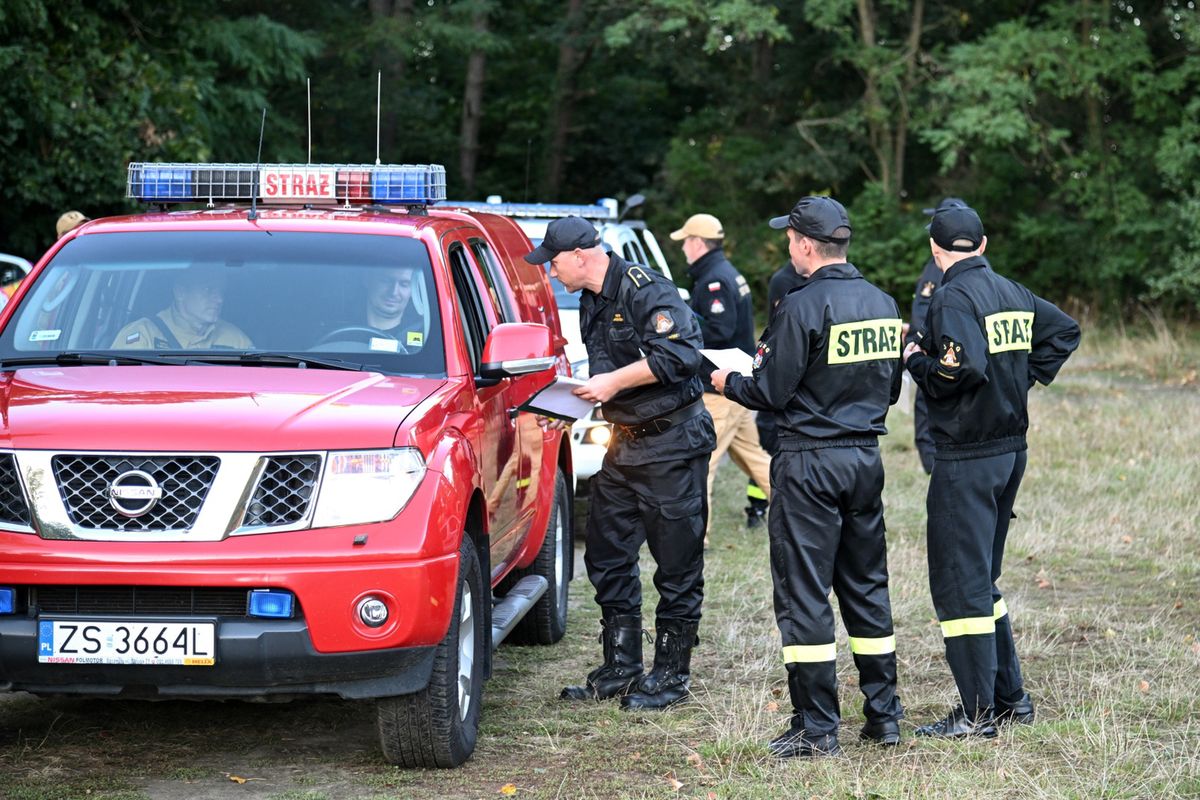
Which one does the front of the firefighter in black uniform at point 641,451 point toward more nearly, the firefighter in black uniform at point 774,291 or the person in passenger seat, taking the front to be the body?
the person in passenger seat

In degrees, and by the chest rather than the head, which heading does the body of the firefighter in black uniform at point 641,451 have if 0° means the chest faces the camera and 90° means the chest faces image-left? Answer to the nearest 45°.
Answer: approximately 45°

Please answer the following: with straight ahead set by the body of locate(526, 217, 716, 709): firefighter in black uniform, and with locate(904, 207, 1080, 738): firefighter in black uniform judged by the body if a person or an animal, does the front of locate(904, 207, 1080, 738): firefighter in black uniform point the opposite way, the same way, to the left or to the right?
to the right

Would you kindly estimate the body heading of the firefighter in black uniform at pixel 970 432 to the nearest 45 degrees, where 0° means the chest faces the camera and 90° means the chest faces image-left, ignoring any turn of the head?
approximately 135°

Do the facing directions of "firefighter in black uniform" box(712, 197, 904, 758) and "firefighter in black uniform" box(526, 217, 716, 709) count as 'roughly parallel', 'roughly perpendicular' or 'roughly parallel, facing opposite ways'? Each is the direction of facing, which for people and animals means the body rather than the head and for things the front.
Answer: roughly perpendicular

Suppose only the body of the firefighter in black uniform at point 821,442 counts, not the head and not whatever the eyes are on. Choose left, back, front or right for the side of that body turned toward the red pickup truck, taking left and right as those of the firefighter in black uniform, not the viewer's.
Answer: left

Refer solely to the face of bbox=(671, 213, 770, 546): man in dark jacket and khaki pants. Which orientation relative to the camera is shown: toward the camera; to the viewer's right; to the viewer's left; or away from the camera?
to the viewer's left

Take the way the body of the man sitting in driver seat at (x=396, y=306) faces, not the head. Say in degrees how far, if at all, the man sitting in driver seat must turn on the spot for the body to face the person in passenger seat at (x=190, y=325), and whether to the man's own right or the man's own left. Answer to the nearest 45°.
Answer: approximately 90° to the man's own right

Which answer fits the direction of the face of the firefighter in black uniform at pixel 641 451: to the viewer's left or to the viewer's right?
to the viewer's left

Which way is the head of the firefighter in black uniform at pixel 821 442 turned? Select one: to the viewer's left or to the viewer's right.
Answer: to the viewer's left
